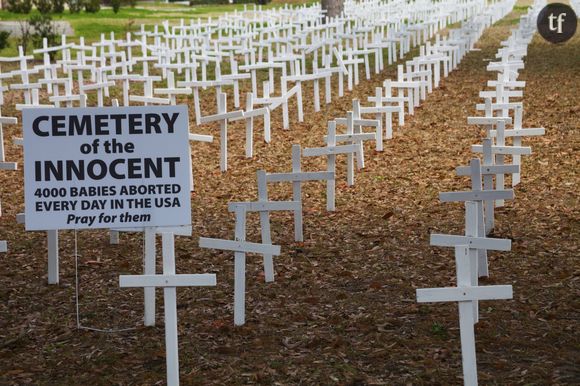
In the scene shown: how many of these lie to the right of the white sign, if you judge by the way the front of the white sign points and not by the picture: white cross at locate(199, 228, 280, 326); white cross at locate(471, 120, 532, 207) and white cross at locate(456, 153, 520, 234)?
0

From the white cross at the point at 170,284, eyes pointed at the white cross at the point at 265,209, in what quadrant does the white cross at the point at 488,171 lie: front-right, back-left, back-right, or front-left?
front-right

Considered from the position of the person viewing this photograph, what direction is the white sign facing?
facing the viewer

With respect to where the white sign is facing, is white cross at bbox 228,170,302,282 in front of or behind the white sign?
behind

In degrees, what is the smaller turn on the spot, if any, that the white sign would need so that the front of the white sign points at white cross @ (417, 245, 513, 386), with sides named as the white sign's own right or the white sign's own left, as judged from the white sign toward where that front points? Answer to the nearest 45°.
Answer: approximately 45° to the white sign's own left

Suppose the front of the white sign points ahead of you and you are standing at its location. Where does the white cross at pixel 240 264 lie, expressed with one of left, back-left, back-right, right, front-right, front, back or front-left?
back-left

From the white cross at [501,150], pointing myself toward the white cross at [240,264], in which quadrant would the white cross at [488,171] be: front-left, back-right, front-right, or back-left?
front-left

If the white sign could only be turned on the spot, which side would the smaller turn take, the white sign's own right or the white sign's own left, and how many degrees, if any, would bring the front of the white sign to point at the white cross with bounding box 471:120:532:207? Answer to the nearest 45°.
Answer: approximately 135° to the white sign's own left

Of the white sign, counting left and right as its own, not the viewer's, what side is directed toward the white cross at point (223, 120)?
back

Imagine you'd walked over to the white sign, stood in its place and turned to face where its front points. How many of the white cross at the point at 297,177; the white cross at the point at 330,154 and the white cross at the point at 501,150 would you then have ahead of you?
0

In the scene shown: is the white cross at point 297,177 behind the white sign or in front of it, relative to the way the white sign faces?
behind

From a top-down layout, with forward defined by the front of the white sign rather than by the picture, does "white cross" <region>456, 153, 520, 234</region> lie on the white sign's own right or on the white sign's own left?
on the white sign's own left

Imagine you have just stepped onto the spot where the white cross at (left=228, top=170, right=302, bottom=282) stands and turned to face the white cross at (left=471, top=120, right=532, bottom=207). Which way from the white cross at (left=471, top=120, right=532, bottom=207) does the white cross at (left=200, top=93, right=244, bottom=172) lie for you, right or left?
left
